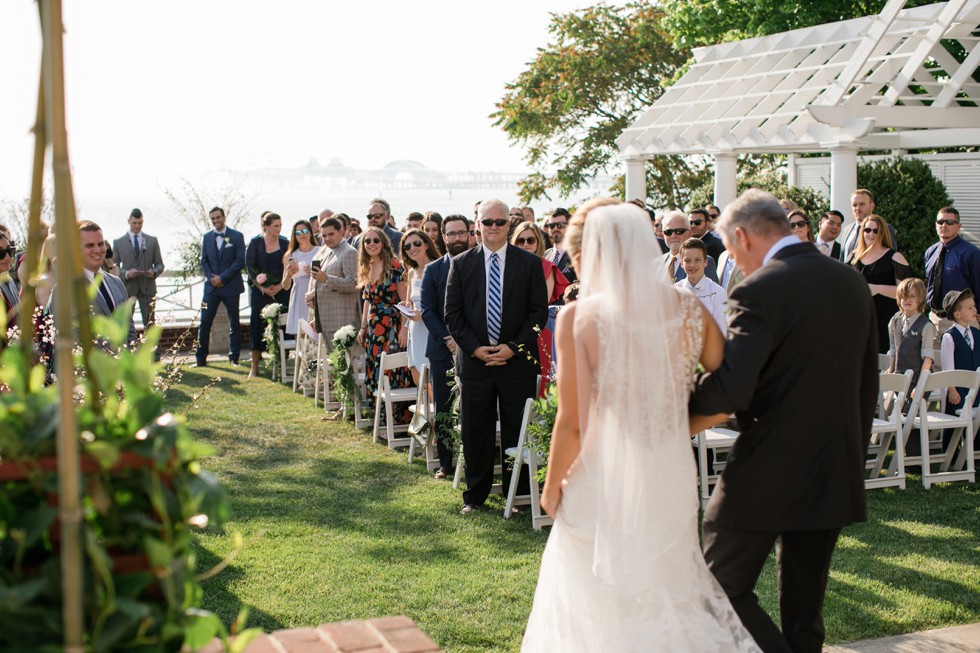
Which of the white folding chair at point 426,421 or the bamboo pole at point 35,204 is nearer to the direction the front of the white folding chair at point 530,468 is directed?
the white folding chair

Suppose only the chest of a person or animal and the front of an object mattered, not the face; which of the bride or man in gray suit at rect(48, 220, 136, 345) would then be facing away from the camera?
the bride

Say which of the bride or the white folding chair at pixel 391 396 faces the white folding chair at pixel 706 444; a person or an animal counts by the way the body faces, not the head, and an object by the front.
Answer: the bride

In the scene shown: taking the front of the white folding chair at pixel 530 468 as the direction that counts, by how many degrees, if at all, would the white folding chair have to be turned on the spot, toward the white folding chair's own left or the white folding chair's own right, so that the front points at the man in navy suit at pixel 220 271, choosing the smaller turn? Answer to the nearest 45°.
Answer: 0° — it already faces them

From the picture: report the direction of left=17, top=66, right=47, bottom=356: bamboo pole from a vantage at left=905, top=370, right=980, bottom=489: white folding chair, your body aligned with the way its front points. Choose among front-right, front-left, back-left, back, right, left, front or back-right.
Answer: back-left

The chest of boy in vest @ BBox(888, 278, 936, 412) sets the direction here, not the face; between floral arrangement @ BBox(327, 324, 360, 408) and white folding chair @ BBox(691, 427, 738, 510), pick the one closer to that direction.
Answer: the white folding chair

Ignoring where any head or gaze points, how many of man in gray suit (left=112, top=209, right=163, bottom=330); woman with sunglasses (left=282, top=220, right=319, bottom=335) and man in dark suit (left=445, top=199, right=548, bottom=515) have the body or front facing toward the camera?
3

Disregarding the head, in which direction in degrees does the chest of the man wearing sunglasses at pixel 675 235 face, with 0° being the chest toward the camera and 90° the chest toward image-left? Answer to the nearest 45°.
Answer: approximately 45°

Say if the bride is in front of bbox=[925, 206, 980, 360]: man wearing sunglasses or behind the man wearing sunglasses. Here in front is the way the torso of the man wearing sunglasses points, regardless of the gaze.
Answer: in front

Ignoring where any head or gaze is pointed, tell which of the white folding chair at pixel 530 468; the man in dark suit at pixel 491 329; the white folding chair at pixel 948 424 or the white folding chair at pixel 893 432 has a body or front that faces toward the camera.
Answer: the man in dark suit

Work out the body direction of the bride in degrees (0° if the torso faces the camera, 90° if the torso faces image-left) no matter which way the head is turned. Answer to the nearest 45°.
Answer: approximately 180°

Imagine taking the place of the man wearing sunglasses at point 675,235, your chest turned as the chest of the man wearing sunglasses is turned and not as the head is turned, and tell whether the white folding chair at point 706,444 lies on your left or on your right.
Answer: on your left
